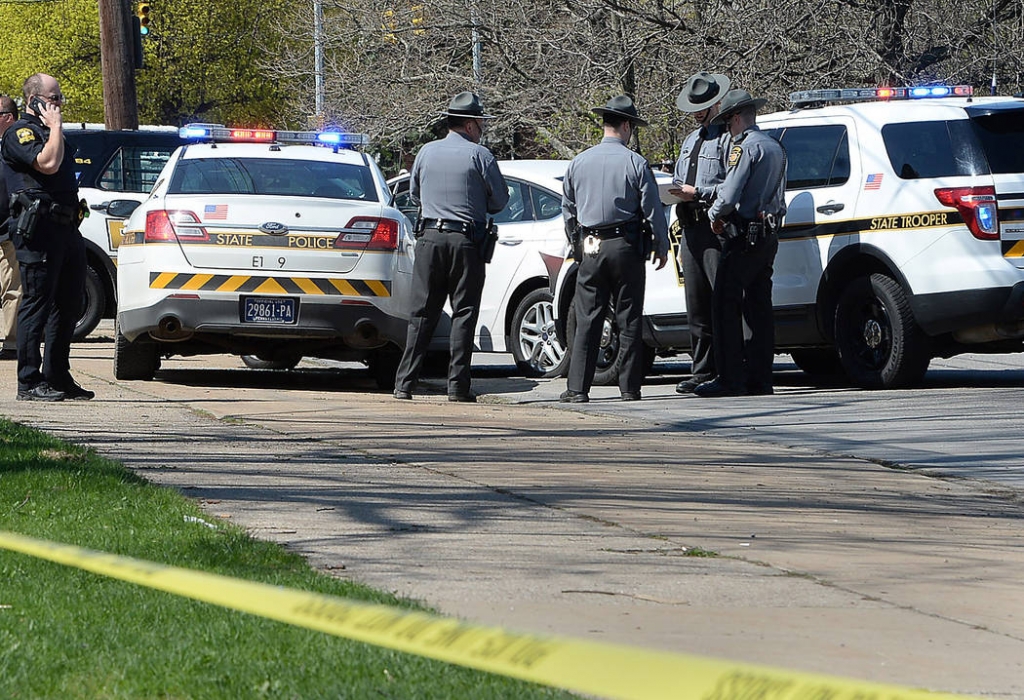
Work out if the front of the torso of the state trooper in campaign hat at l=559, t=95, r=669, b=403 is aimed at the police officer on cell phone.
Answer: no

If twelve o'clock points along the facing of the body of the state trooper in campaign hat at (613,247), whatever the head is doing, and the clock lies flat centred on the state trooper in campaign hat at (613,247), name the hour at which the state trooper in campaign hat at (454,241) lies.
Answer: the state trooper in campaign hat at (454,241) is roughly at 9 o'clock from the state trooper in campaign hat at (613,247).

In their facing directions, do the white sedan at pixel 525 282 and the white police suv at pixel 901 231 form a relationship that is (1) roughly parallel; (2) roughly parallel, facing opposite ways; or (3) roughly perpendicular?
roughly parallel

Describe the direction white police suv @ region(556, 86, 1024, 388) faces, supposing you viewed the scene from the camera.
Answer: facing away from the viewer and to the left of the viewer

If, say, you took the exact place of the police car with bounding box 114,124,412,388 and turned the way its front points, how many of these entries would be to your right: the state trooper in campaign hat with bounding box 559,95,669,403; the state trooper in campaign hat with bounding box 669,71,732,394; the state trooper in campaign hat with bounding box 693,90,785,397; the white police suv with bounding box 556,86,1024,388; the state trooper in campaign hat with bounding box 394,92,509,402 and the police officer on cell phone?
5

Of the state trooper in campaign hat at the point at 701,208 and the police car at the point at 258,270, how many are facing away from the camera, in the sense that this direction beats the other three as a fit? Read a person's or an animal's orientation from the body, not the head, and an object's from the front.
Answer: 1

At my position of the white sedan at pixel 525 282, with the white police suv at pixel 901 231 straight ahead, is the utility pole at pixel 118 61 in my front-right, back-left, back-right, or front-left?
back-left

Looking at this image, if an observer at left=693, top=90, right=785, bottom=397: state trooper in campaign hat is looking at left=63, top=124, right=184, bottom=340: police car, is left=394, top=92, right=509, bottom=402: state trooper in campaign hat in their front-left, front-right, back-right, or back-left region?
front-left

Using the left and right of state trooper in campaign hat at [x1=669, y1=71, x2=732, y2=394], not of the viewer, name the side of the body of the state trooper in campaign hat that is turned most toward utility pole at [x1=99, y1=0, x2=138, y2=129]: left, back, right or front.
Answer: right

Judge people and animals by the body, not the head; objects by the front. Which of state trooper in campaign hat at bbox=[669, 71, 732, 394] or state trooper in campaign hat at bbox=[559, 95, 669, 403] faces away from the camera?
state trooper in campaign hat at bbox=[559, 95, 669, 403]

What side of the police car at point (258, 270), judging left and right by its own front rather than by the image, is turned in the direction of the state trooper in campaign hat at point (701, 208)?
right

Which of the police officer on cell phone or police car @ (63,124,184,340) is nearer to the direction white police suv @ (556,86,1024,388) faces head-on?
the police car

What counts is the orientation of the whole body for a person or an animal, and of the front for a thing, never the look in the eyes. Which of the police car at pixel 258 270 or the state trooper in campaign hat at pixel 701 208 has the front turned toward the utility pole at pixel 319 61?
the police car

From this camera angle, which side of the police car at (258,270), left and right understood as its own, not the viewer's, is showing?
back

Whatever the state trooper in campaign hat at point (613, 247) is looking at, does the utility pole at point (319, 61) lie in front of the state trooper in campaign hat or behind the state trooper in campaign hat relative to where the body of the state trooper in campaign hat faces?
in front

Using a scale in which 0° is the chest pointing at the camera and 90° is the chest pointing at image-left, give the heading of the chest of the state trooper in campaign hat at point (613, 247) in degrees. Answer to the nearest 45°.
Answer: approximately 180°

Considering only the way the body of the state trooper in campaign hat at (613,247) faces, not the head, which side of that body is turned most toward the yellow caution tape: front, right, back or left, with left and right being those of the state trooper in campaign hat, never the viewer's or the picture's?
back
